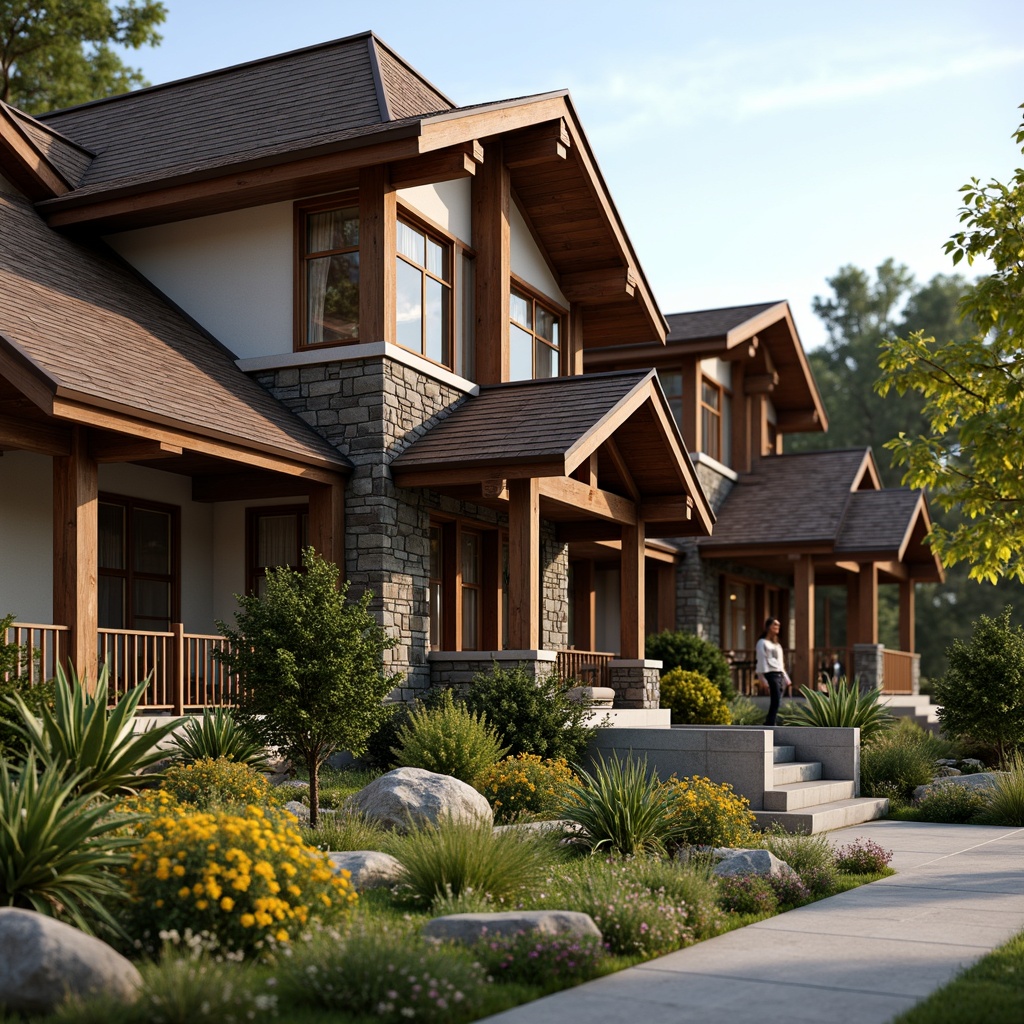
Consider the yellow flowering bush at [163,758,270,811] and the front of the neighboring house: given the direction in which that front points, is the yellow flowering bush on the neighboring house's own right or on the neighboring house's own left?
on the neighboring house's own right

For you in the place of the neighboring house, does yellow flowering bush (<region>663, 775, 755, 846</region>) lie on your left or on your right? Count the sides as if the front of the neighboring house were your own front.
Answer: on your right

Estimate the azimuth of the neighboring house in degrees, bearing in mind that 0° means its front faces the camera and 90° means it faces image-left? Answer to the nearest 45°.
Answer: approximately 315°

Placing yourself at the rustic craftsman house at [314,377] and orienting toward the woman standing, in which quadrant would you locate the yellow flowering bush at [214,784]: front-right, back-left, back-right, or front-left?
back-right

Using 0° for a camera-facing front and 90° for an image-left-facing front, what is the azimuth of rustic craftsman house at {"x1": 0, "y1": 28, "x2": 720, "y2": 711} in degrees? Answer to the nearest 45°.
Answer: approximately 315°

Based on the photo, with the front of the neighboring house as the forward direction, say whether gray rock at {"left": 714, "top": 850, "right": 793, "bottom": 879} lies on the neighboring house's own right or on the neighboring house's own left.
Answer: on the neighboring house's own right

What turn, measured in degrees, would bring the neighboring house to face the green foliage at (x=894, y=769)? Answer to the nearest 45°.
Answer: approximately 45° to its right
